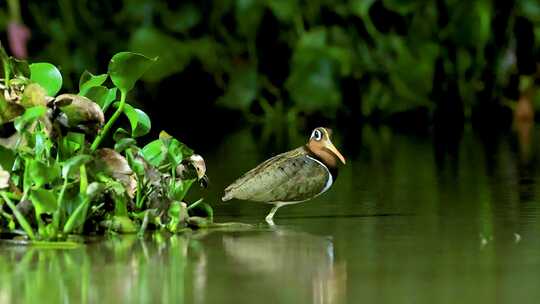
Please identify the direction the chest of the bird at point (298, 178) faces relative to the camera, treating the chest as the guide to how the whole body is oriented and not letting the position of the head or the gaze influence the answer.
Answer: to the viewer's right
